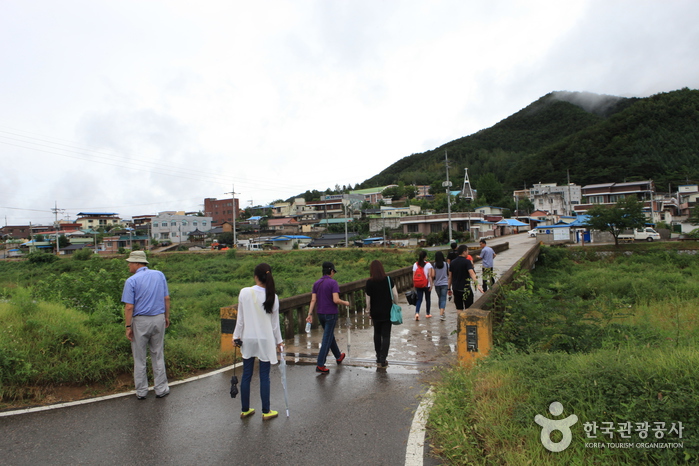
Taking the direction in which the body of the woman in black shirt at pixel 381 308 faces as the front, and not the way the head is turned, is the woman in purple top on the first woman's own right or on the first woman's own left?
on the first woman's own left

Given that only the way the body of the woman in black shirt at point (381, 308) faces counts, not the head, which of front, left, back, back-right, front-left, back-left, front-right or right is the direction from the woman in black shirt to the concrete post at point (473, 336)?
back-right

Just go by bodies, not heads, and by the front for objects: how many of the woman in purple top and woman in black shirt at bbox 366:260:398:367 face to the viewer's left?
0

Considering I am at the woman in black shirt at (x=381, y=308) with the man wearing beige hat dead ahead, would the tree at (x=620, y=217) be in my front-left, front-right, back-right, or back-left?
back-right

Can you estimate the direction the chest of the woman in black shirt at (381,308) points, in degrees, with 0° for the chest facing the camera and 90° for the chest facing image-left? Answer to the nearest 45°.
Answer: approximately 180°

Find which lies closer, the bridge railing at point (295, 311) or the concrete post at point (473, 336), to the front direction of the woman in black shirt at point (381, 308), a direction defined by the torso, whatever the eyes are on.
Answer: the bridge railing

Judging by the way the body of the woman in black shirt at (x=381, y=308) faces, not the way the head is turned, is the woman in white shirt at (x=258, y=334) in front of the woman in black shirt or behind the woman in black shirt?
behind

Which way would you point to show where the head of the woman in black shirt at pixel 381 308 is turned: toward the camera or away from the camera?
away from the camera

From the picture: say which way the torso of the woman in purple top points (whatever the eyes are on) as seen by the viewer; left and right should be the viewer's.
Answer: facing away from the viewer and to the right of the viewer

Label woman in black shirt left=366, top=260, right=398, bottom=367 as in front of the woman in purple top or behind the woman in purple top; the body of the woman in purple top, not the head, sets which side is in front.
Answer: in front
